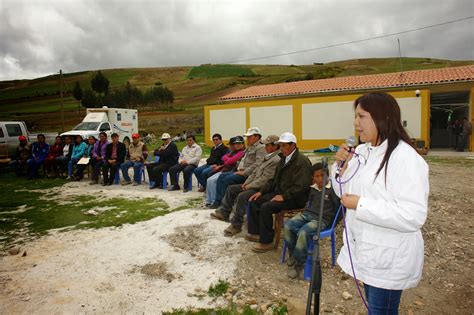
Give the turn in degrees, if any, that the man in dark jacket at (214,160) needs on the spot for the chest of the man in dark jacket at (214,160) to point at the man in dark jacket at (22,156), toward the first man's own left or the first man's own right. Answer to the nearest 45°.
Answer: approximately 90° to the first man's own right

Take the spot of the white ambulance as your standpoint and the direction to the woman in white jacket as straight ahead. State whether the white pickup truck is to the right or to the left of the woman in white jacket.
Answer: right

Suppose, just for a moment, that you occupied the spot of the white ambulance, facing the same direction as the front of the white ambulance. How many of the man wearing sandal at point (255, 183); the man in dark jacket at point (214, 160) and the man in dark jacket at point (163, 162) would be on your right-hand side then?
0

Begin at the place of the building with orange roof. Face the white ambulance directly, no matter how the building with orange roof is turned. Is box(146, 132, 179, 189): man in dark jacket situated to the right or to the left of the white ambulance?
left

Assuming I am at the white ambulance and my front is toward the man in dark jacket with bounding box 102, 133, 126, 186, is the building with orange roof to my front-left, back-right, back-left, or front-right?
front-left

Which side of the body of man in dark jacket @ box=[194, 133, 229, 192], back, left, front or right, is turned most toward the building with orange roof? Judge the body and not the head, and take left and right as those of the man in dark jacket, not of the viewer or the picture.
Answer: back

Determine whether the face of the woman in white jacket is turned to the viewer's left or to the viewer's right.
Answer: to the viewer's left

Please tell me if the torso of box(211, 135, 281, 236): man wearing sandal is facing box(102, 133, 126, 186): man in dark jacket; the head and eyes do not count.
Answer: no

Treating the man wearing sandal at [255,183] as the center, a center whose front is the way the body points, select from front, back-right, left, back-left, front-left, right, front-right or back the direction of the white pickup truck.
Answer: right
